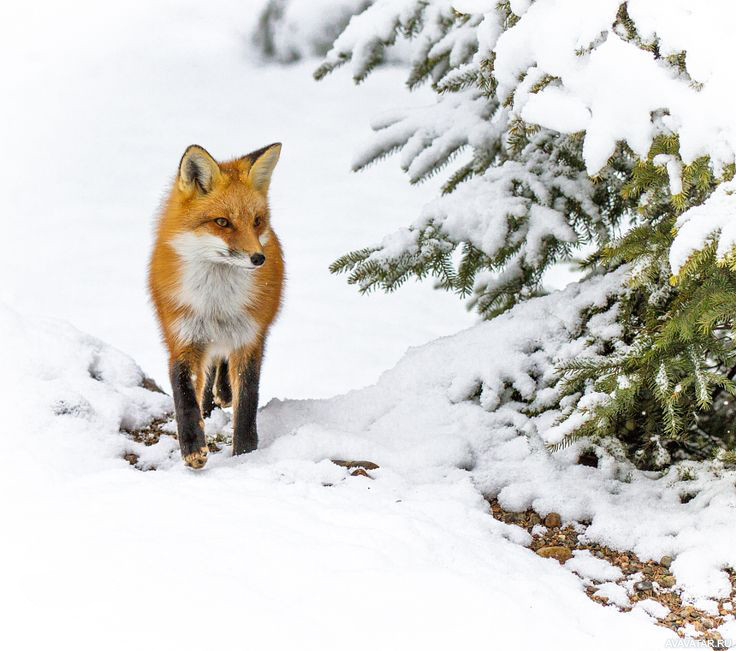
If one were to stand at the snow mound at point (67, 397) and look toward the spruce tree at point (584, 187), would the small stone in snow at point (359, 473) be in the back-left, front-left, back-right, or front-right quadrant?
front-right

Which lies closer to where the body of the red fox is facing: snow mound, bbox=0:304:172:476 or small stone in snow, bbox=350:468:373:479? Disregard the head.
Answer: the small stone in snow

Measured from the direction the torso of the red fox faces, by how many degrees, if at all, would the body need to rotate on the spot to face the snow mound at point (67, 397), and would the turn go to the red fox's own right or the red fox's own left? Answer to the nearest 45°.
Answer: approximately 135° to the red fox's own right

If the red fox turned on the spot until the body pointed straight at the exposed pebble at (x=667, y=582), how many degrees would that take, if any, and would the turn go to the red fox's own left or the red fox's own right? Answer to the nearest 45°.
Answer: approximately 45° to the red fox's own left

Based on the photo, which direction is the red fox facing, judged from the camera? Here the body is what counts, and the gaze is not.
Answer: toward the camera

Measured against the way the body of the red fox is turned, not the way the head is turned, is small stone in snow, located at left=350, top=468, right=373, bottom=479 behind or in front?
in front

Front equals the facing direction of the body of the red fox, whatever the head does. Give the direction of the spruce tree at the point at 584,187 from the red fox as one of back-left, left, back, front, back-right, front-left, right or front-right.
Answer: left

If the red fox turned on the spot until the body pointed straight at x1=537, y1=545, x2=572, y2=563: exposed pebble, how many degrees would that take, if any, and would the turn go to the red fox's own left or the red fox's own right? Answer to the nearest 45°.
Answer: approximately 45° to the red fox's own left
